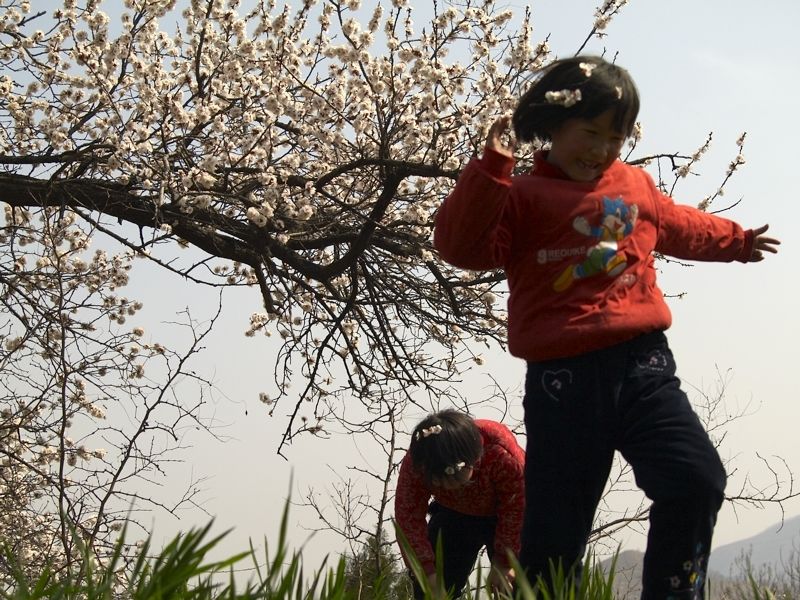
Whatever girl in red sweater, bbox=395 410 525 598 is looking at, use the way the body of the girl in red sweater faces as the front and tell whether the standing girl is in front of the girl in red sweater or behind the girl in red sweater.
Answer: in front

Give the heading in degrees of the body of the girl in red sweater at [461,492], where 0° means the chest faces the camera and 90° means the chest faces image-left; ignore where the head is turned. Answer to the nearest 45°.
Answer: approximately 0°
